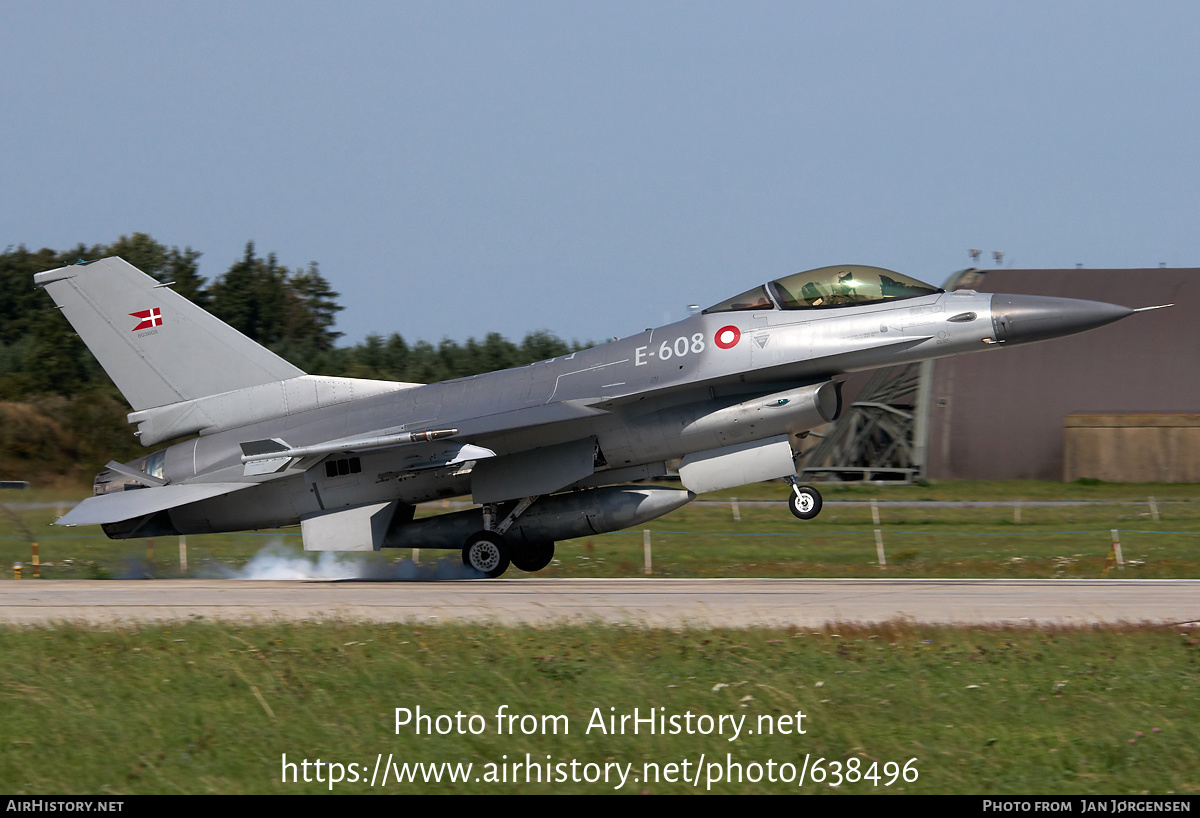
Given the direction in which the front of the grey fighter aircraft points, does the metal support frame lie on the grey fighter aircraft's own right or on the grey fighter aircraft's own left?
on the grey fighter aircraft's own left

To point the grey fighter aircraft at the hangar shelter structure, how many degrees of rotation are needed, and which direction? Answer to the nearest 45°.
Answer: approximately 45° to its left

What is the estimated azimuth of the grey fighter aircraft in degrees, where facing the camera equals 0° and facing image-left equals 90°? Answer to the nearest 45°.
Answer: approximately 270°
